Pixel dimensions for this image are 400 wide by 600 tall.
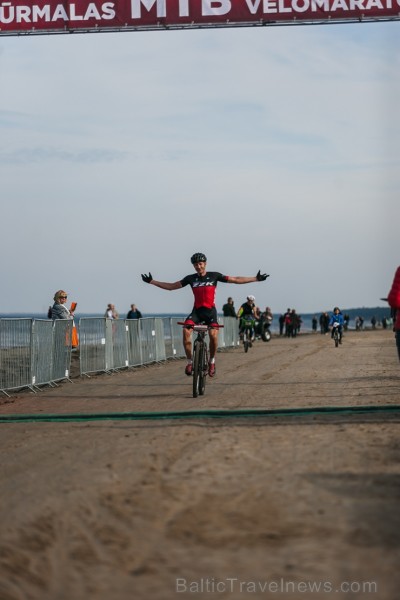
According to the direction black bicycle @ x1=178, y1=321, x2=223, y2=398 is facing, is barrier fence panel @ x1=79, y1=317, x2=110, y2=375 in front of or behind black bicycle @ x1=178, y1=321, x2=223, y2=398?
behind

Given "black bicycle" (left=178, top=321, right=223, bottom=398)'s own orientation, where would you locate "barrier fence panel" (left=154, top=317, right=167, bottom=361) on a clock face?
The barrier fence panel is roughly at 6 o'clock from the black bicycle.

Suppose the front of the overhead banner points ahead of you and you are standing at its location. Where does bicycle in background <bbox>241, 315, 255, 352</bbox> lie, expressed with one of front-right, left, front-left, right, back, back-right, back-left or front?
back

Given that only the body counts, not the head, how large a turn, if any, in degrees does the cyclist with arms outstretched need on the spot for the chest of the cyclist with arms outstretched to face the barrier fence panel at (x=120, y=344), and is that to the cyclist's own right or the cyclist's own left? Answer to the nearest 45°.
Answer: approximately 180°

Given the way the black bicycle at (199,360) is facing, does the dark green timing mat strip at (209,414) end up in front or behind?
in front

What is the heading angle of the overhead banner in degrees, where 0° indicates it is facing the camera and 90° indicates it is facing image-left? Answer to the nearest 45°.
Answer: approximately 0°

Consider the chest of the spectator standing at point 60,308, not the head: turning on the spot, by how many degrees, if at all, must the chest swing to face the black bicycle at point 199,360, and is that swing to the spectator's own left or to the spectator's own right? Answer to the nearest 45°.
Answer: approximately 45° to the spectator's own right

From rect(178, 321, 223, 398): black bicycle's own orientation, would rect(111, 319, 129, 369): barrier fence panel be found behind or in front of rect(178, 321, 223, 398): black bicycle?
behind

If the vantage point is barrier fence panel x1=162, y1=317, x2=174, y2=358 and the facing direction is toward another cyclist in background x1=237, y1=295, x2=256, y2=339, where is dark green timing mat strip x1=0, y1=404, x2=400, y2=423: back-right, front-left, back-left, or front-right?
back-right
